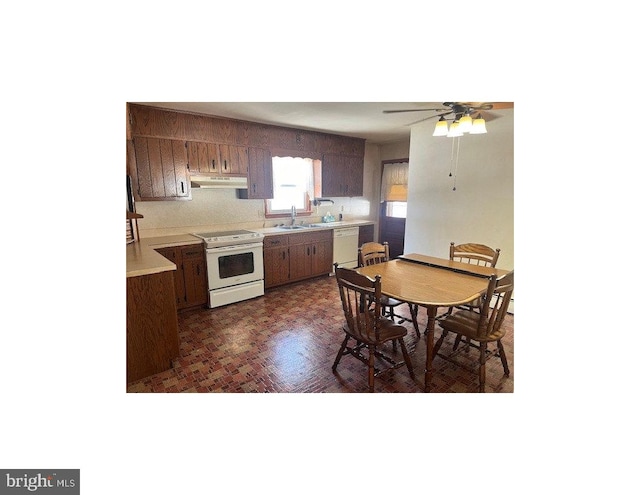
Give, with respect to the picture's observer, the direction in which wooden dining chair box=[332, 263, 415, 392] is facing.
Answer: facing away from the viewer and to the right of the viewer

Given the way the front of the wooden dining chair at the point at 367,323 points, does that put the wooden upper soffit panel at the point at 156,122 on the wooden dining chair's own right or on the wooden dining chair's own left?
on the wooden dining chair's own left

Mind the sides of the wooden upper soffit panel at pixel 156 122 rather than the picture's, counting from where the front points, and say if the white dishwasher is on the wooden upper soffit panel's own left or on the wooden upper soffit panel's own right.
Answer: on the wooden upper soffit panel's own left

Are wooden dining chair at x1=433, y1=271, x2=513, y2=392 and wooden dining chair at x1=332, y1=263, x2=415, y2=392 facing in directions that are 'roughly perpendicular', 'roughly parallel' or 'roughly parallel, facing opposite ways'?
roughly perpendicular

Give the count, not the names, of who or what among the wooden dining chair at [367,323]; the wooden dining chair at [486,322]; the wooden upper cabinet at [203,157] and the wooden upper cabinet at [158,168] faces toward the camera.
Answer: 2

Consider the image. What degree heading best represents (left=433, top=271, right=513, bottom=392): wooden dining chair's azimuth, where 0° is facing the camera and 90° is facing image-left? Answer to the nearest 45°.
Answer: approximately 135°

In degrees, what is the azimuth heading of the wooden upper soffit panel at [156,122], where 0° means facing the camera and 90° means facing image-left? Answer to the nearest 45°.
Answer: approximately 315°

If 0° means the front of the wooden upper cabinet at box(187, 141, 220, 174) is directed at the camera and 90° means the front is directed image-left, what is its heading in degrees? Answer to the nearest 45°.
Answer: approximately 0°

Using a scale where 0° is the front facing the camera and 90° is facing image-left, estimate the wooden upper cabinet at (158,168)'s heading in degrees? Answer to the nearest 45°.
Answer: approximately 0°
